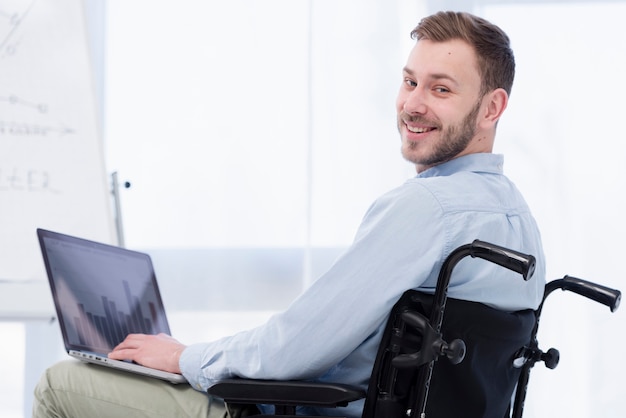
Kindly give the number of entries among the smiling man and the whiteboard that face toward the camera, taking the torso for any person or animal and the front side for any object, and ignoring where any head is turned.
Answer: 1

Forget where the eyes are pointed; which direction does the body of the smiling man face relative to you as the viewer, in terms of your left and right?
facing away from the viewer and to the left of the viewer

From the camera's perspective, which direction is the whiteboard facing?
toward the camera

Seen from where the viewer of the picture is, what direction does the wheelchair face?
facing away from the viewer and to the left of the viewer

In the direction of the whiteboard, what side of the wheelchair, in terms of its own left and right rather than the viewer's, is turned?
front

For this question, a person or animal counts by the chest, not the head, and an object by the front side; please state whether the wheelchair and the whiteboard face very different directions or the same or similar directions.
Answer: very different directions

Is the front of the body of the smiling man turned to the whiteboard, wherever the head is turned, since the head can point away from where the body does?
yes

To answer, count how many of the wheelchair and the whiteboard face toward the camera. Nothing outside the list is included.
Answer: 1

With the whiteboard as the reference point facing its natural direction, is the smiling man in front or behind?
in front
